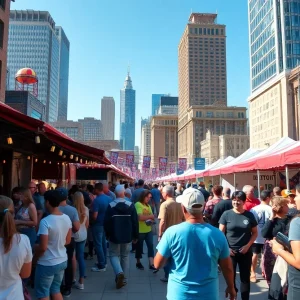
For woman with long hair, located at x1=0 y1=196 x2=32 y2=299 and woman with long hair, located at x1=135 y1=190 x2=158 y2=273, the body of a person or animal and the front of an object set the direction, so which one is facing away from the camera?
woman with long hair, located at x1=0 y1=196 x2=32 y2=299

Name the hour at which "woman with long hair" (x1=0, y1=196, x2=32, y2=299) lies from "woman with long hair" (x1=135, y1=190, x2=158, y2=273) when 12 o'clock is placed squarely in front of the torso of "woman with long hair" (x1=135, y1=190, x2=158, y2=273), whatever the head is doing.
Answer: "woman with long hair" (x1=0, y1=196, x2=32, y2=299) is roughly at 2 o'clock from "woman with long hair" (x1=135, y1=190, x2=158, y2=273).

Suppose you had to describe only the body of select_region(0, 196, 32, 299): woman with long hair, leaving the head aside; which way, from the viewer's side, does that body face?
away from the camera

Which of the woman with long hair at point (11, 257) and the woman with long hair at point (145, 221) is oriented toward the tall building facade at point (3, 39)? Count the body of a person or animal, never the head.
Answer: the woman with long hair at point (11, 257)

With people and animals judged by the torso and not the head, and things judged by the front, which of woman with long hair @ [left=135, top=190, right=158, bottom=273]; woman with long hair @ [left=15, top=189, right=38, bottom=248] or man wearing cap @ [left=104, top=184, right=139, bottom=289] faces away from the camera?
the man wearing cap

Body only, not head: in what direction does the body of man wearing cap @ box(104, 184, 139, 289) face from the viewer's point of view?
away from the camera

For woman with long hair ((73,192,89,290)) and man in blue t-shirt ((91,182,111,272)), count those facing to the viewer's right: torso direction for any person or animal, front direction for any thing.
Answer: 0
